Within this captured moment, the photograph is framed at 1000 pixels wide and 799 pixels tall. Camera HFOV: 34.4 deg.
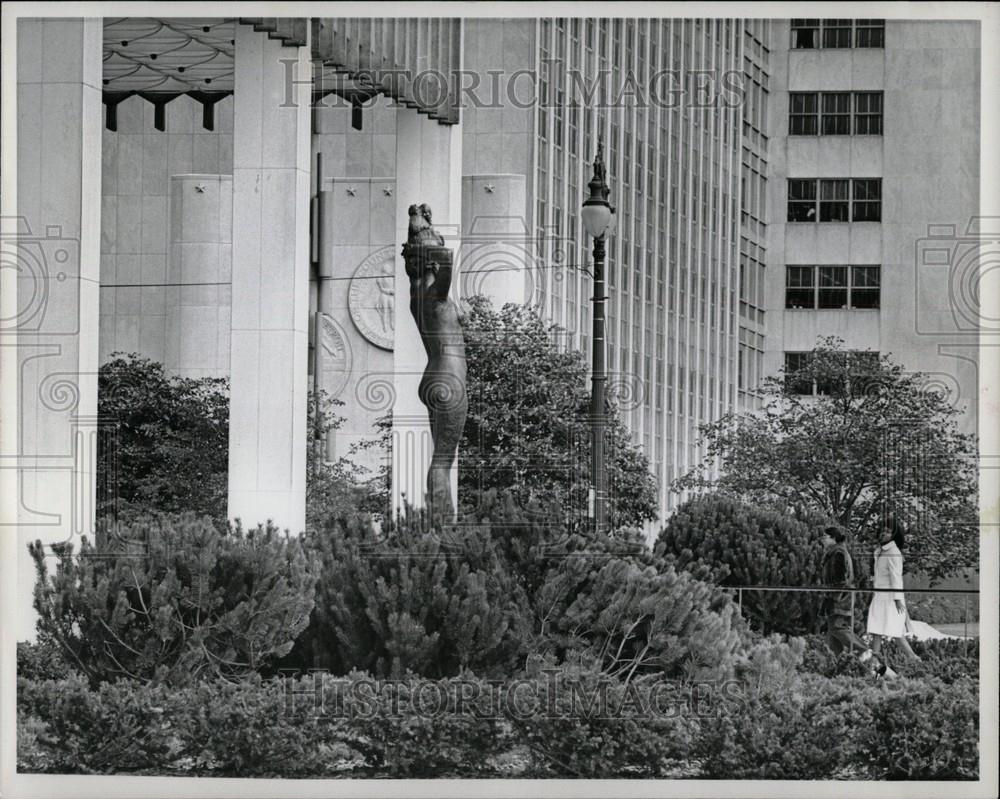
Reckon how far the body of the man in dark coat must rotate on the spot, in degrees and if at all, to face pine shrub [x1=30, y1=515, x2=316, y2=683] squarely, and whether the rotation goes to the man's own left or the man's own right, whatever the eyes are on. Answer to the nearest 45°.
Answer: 0° — they already face it

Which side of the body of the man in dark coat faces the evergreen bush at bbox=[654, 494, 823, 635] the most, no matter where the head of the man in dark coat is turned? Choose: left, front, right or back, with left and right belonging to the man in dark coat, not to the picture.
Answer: front

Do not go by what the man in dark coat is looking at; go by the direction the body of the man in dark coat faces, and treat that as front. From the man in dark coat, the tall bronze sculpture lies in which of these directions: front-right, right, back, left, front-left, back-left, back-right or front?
front

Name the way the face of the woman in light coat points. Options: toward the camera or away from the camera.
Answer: toward the camera

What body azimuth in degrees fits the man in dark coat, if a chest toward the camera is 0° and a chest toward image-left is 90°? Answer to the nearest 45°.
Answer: approximately 90°

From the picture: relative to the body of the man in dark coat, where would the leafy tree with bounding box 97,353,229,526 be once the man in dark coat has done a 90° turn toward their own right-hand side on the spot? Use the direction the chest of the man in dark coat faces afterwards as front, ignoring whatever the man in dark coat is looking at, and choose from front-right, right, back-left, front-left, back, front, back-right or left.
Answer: left
